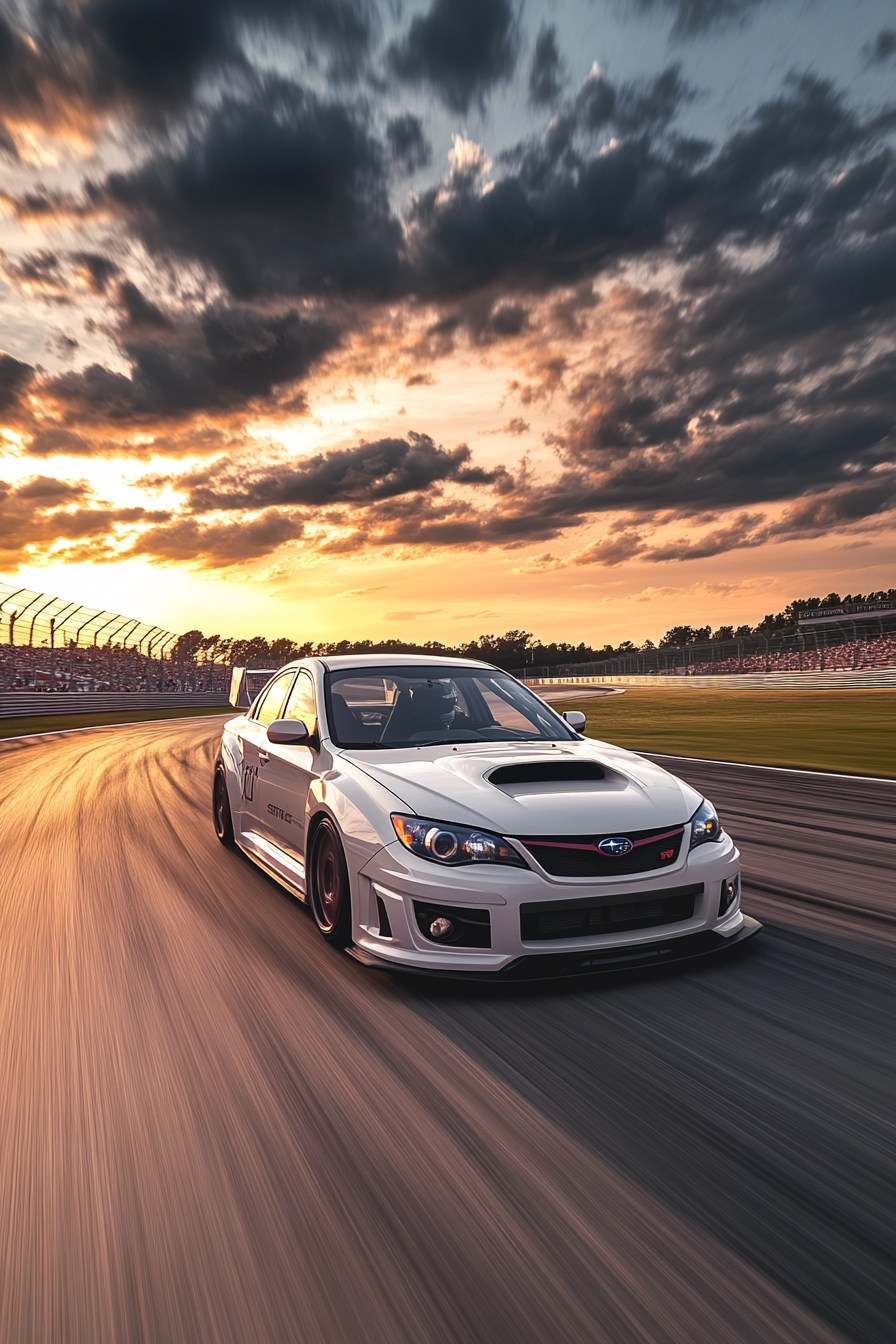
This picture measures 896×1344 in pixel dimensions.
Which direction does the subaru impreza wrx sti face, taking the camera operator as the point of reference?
facing the viewer and to the right of the viewer

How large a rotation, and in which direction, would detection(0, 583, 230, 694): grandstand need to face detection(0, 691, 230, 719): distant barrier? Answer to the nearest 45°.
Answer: approximately 45° to its right

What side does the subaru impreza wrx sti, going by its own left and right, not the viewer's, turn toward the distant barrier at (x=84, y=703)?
back

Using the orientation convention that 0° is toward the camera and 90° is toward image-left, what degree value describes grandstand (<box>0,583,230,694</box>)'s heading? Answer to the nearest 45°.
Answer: approximately 315°
